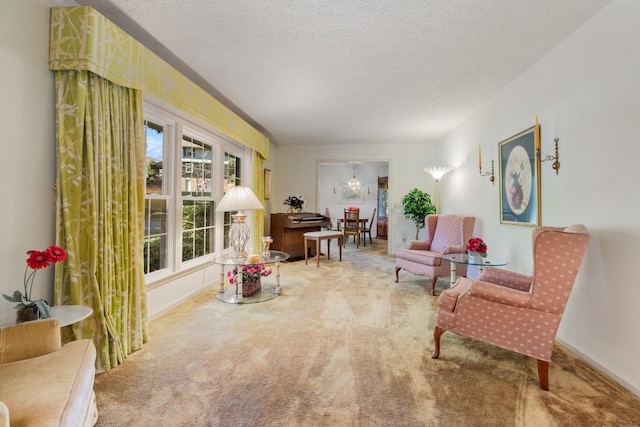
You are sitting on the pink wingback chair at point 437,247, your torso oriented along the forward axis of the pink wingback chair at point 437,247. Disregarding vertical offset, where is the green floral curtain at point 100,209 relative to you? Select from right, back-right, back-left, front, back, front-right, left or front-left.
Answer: front

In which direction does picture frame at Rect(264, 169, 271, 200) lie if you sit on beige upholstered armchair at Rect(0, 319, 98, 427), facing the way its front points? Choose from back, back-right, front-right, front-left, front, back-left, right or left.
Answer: front-left

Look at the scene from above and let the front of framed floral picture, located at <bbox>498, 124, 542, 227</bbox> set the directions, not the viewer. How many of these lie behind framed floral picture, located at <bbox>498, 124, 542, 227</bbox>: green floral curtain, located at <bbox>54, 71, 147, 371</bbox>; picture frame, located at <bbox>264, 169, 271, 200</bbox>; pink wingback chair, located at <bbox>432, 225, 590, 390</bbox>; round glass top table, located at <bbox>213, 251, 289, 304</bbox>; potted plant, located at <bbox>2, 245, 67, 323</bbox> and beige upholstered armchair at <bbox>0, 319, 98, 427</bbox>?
0

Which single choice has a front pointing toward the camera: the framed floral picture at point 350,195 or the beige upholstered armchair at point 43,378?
the framed floral picture

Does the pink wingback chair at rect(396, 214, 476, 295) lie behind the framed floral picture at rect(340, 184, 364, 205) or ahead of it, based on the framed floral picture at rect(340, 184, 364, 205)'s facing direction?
ahead

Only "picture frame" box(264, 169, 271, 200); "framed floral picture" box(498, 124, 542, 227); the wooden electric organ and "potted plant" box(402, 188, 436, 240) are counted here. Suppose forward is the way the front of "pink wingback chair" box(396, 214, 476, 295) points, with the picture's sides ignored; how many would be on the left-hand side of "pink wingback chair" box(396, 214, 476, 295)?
1

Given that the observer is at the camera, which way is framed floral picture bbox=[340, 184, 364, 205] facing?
facing the viewer

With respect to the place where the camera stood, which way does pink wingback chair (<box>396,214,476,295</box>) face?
facing the viewer and to the left of the viewer

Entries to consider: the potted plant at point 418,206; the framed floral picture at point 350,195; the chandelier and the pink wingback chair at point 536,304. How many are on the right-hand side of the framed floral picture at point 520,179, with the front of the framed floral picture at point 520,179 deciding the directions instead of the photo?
3

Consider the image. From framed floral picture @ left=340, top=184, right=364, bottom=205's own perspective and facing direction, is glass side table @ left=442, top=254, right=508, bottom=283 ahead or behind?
ahead

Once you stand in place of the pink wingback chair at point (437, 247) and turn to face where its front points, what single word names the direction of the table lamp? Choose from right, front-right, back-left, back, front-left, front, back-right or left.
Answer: front

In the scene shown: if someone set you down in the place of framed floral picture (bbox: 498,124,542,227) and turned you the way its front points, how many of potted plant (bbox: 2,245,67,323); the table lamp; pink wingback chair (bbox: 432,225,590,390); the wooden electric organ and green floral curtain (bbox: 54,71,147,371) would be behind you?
0

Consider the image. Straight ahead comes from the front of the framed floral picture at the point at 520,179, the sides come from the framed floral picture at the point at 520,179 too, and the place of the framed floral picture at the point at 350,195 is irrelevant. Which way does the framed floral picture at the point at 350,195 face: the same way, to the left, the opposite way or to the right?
to the left

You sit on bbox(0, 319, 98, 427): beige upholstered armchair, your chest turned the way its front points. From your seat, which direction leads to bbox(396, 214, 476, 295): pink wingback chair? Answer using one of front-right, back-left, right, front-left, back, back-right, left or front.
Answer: front

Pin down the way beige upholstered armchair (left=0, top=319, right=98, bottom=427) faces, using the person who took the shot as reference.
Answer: facing to the right of the viewer

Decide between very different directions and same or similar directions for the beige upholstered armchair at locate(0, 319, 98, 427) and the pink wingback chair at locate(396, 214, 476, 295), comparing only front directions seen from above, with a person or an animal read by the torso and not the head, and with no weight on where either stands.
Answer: very different directions

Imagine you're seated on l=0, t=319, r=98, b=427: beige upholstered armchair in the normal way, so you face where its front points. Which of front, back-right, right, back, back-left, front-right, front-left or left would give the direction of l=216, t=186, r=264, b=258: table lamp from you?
front-left
